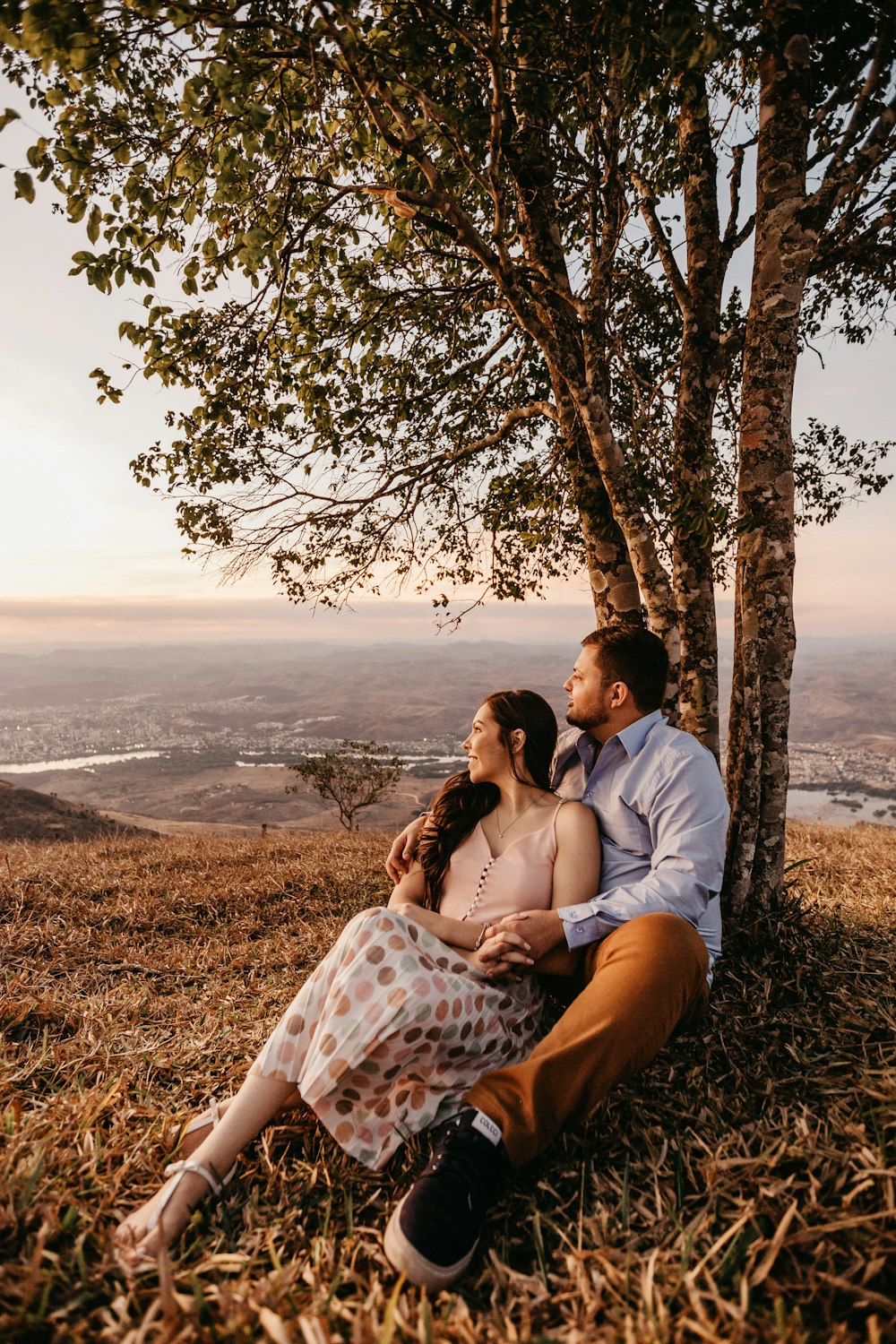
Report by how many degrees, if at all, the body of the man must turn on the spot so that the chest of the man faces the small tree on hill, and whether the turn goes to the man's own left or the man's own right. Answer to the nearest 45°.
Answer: approximately 135° to the man's own right

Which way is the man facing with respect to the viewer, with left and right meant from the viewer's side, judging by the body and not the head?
facing the viewer and to the left of the viewer

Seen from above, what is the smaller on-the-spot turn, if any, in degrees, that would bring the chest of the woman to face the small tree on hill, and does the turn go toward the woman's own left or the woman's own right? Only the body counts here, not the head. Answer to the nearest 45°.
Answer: approximately 135° to the woman's own right

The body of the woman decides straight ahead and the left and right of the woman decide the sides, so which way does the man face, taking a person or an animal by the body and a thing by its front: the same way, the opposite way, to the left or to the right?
the same way

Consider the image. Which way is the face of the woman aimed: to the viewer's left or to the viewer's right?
to the viewer's left
